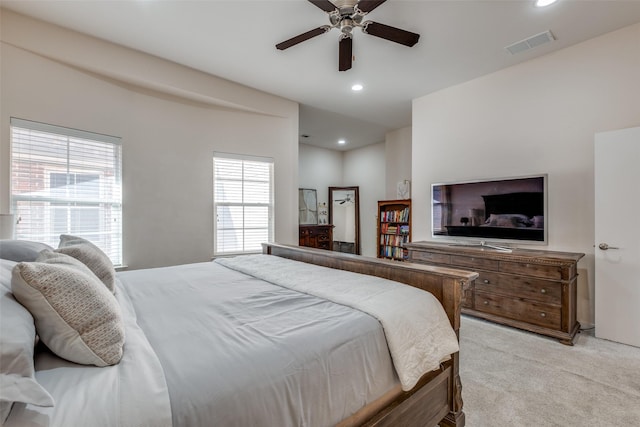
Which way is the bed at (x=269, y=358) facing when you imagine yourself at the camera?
facing away from the viewer and to the right of the viewer

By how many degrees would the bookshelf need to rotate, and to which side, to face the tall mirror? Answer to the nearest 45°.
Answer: approximately 135° to its right

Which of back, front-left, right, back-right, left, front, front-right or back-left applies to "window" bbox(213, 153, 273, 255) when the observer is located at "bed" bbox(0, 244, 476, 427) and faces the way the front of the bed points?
front-left

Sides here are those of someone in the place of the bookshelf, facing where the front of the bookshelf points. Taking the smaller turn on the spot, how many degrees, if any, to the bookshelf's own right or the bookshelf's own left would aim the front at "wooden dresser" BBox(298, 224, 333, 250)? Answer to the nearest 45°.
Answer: approximately 90° to the bookshelf's own right

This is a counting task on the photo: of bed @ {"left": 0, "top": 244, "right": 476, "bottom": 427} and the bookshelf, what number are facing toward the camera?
1

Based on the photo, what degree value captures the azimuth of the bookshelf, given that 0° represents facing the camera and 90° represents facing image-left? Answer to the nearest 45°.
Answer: approximately 0°

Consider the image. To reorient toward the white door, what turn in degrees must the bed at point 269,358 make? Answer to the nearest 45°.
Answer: approximately 45° to its right

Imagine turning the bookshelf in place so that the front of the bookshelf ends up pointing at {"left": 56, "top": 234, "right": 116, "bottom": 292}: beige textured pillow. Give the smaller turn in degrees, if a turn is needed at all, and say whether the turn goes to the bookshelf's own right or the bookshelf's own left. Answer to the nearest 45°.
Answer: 0° — it already faces it
